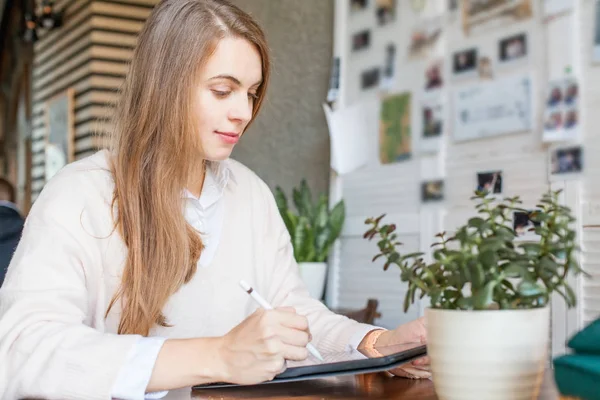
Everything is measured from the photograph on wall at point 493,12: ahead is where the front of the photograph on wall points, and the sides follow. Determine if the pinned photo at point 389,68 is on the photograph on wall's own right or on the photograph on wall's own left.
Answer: on the photograph on wall's own right

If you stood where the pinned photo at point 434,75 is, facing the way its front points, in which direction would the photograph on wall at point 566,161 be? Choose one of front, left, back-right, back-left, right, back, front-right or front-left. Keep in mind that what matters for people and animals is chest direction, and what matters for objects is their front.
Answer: front-left

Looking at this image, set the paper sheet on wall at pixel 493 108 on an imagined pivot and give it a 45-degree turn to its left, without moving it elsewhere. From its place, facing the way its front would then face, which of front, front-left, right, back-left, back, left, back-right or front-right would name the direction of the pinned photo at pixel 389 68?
back-right

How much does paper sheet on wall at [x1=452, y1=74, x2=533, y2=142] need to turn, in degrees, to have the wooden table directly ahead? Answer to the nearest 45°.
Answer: approximately 45° to its left

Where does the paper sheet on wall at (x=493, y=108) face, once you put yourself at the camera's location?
facing the viewer and to the left of the viewer

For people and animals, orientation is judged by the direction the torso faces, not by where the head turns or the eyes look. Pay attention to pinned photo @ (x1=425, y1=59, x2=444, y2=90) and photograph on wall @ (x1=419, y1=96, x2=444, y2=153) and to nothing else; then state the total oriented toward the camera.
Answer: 2

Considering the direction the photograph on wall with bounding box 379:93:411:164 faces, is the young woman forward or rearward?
forward

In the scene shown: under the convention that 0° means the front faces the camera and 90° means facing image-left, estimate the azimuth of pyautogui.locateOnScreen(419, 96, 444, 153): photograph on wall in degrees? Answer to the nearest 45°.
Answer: approximately 0°

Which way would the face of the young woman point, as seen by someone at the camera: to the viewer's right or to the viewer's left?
to the viewer's right

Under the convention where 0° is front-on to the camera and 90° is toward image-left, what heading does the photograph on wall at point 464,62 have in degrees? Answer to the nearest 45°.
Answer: approximately 45°

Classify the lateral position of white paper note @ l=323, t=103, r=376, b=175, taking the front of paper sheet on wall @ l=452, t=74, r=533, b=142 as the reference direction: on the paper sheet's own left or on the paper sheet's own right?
on the paper sheet's own right
